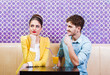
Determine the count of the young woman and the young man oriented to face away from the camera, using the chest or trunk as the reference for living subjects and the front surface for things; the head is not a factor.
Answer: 0

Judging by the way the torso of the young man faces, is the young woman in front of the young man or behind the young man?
in front

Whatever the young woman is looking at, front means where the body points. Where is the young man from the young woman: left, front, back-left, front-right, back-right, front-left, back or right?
left

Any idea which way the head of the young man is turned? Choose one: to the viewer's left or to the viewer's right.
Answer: to the viewer's left

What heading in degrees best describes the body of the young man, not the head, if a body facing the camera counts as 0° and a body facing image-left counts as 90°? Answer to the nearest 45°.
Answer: approximately 45°
